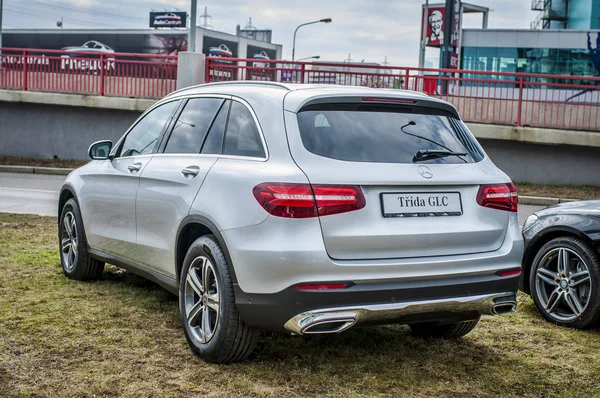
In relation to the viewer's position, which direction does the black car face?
facing away from the viewer and to the left of the viewer

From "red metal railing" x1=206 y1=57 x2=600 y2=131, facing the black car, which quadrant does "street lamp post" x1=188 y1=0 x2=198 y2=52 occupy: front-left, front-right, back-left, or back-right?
back-right

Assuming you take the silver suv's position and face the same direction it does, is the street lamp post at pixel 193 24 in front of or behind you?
in front

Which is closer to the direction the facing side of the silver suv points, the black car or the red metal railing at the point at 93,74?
the red metal railing

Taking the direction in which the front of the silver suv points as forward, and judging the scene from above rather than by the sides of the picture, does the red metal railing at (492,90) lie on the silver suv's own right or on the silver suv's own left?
on the silver suv's own right

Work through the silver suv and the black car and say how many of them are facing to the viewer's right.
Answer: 0

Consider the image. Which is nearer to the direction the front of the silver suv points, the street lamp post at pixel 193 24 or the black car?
the street lamp post

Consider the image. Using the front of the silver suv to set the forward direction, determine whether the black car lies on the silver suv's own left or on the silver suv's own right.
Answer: on the silver suv's own right

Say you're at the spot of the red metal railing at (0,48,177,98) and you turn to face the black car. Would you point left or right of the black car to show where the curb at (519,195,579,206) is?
left

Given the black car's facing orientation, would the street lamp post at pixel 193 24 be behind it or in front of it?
in front

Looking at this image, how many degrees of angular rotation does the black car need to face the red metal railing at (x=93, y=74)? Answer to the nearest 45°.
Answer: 0° — it already faces it

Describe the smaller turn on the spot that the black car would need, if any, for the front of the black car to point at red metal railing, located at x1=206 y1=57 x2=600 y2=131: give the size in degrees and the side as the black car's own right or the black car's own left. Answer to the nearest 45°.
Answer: approximately 45° to the black car's own right

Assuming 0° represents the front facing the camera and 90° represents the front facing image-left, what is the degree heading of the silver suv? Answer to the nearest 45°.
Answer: approximately 135°
